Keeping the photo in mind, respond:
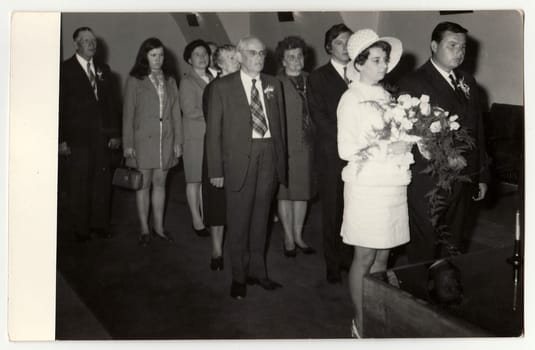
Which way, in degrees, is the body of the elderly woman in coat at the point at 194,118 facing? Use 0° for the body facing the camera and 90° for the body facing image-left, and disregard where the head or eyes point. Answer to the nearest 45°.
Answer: approximately 315°

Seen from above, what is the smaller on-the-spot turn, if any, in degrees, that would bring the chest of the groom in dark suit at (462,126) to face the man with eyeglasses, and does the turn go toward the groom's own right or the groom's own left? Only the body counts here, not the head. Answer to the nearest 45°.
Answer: approximately 135° to the groom's own right

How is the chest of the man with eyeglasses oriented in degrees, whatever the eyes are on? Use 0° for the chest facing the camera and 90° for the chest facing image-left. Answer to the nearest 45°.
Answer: approximately 315°

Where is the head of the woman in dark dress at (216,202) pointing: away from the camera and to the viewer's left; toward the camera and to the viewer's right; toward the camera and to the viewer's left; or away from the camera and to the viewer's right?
toward the camera and to the viewer's right
